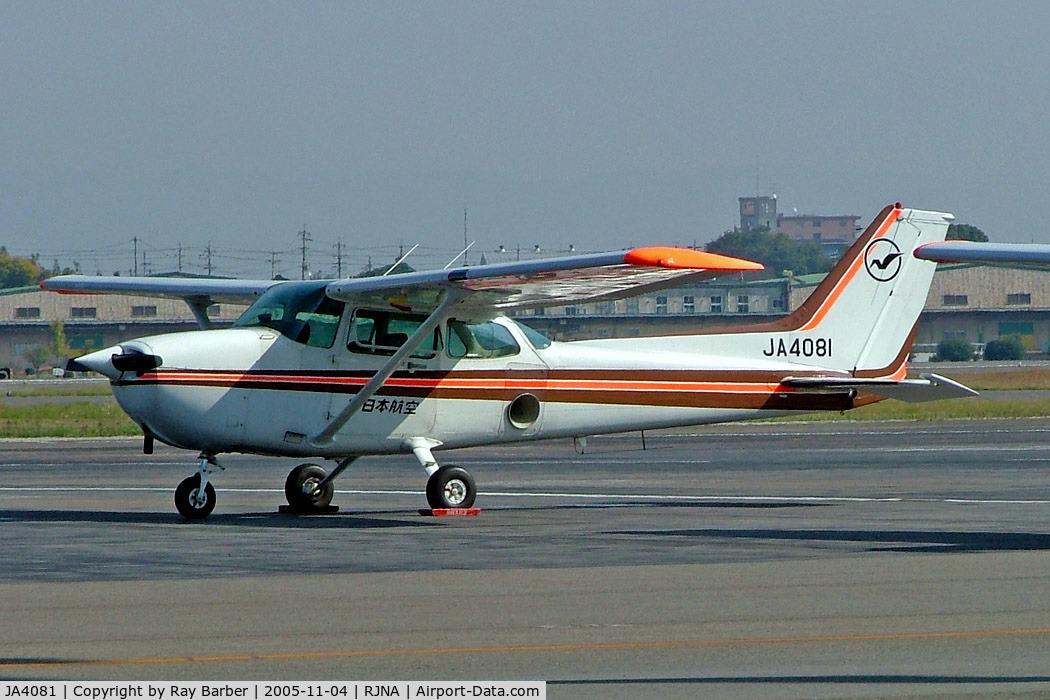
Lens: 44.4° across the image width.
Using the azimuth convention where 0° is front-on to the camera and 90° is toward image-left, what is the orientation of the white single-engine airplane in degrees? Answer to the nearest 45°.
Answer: approximately 45°
